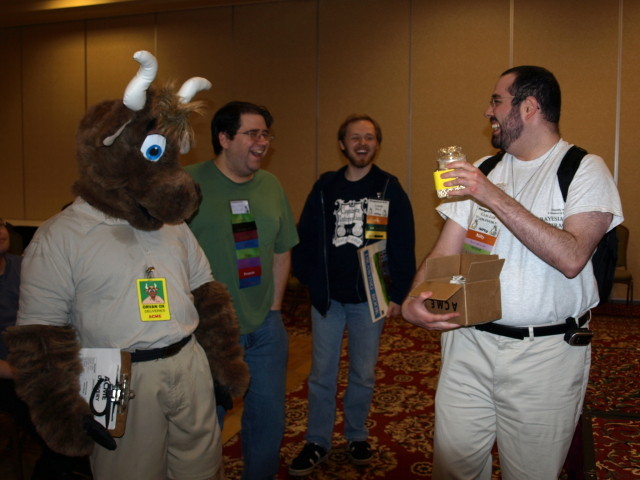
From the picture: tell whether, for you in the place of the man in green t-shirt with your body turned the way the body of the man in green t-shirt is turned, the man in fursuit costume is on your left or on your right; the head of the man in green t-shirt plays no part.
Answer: on your right

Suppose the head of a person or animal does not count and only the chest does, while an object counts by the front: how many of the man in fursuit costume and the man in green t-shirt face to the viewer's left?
0

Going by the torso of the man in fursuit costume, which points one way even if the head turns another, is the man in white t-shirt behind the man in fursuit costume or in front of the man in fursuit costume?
in front

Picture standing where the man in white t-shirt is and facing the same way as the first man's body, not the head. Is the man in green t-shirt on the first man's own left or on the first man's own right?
on the first man's own right

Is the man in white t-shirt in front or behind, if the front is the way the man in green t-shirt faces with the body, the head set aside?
in front

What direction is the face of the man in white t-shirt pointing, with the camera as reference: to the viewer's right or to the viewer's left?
to the viewer's left

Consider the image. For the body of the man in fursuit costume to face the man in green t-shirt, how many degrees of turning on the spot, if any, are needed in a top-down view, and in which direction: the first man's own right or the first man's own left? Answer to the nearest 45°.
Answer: approximately 90° to the first man's own left

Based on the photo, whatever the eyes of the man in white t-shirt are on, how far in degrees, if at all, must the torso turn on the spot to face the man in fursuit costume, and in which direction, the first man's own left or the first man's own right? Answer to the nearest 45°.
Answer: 0° — they already face them

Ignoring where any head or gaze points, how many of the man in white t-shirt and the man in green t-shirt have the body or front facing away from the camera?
0

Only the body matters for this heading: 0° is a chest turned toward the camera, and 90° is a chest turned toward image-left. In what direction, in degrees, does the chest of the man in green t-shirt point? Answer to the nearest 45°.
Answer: approximately 315°
